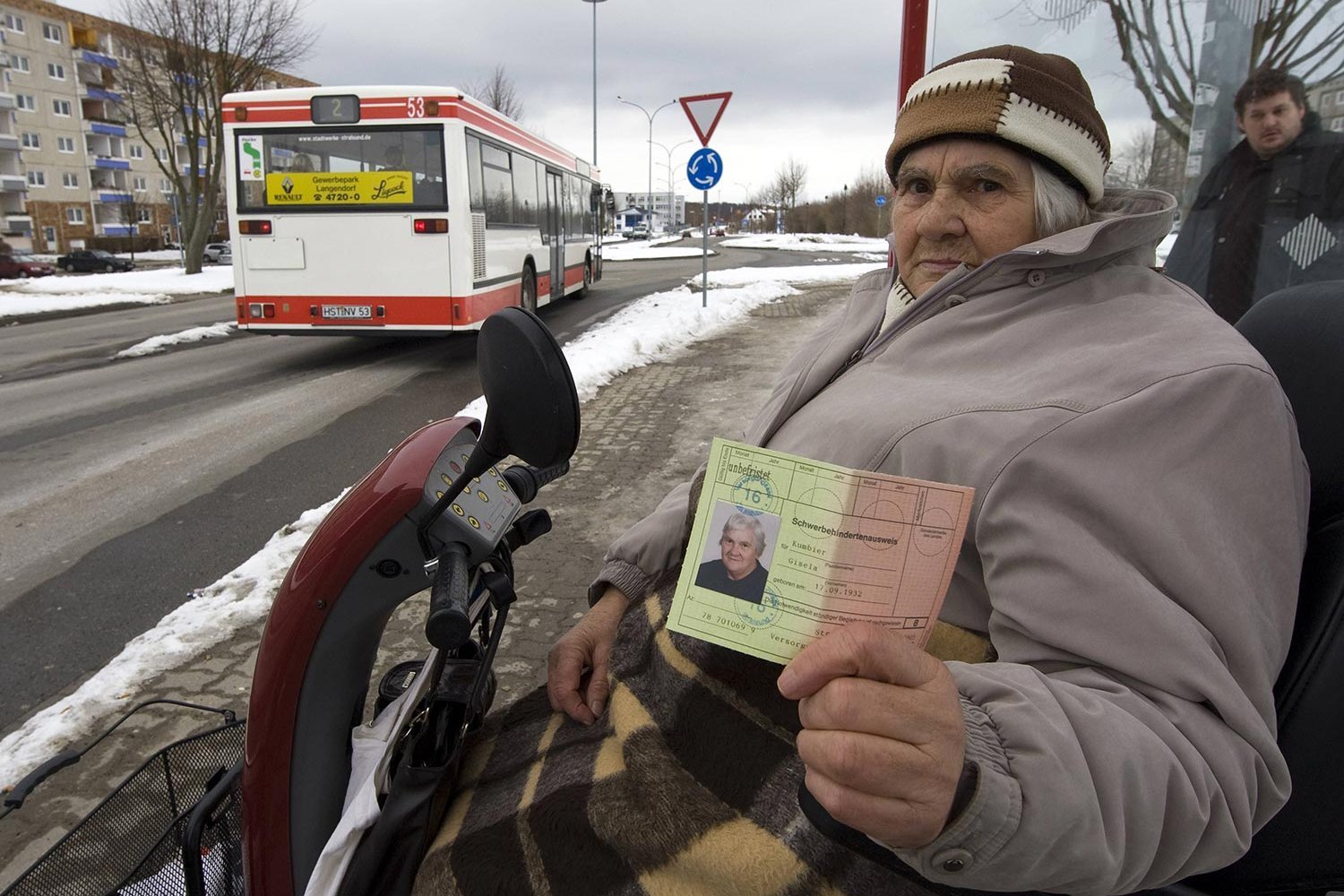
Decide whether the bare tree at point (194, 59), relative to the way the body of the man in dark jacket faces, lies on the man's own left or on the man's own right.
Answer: on the man's own right

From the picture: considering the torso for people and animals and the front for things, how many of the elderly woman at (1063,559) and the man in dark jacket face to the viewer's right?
0

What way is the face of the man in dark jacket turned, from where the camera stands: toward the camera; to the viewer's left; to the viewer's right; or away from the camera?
toward the camera

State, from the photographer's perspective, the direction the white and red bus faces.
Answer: facing away from the viewer and to the right of the viewer

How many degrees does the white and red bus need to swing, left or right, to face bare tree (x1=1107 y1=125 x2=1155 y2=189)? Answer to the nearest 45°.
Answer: approximately 90° to its right

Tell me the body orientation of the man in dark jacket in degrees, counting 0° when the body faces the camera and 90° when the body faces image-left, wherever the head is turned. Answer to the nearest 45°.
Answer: approximately 45°

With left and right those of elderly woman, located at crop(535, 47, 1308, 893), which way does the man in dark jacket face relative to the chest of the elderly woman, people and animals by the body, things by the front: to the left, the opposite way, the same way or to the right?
the same way

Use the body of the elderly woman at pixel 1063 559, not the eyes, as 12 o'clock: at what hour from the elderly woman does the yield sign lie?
The yield sign is roughly at 4 o'clock from the elderly woman.

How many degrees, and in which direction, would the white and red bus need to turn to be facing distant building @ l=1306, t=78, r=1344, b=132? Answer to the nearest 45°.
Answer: approximately 90° to its right
